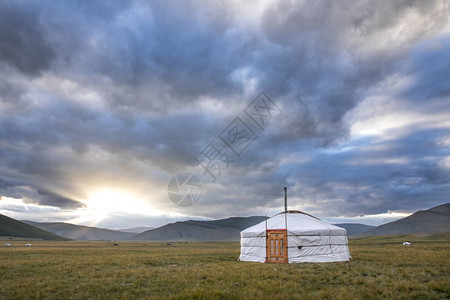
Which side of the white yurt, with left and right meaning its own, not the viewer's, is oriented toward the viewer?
front
